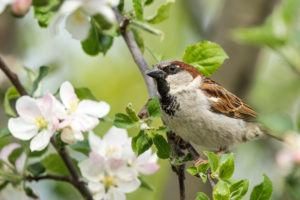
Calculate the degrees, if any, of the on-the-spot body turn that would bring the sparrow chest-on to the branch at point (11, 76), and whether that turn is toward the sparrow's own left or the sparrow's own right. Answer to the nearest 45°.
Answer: approximately 45° to the sparrow's own right

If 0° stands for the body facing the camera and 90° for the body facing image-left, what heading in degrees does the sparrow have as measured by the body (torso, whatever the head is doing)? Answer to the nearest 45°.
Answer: approximately 90°
